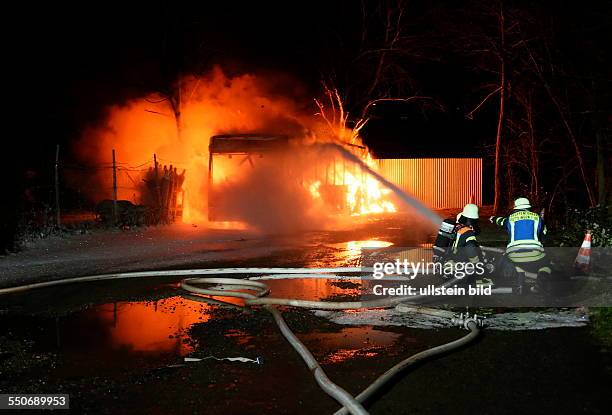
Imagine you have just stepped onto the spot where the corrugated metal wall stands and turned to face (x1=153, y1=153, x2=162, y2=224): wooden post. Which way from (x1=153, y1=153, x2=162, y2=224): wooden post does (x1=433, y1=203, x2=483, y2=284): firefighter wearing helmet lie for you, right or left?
left

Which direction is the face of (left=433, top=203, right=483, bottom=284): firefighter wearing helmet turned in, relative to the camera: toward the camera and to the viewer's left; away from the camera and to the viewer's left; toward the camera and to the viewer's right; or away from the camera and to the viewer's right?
away from the camera and to the viewer's left

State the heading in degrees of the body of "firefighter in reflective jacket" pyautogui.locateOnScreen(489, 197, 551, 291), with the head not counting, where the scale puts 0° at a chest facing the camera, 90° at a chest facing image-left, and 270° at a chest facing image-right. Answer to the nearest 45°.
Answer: approximately 180°

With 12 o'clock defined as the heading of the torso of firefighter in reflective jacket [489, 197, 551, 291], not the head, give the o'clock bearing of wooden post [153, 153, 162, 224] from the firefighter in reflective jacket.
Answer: The wooden post is roughly at 10 o'clock from the firefighter in reflective jacket.

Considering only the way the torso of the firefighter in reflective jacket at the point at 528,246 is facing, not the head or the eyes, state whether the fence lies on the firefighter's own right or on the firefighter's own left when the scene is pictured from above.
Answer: on the firefighter's own left

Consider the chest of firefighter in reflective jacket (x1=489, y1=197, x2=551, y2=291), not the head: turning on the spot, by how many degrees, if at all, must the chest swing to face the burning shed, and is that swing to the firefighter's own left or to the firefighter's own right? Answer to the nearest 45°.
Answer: approximately 45° to the firefighter's own left

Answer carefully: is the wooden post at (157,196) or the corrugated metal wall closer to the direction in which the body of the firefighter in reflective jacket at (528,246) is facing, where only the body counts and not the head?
the corrugated metal wall

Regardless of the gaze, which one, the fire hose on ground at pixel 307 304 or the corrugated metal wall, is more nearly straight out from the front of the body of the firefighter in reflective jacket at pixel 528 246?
the corrugated metal wall

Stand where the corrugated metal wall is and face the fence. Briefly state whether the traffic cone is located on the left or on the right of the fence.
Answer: left

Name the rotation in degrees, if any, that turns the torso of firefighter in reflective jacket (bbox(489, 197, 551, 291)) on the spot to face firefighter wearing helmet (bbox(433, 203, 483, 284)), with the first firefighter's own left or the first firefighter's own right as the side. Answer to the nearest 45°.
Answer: approximately 45° to the first firefighter's own left
